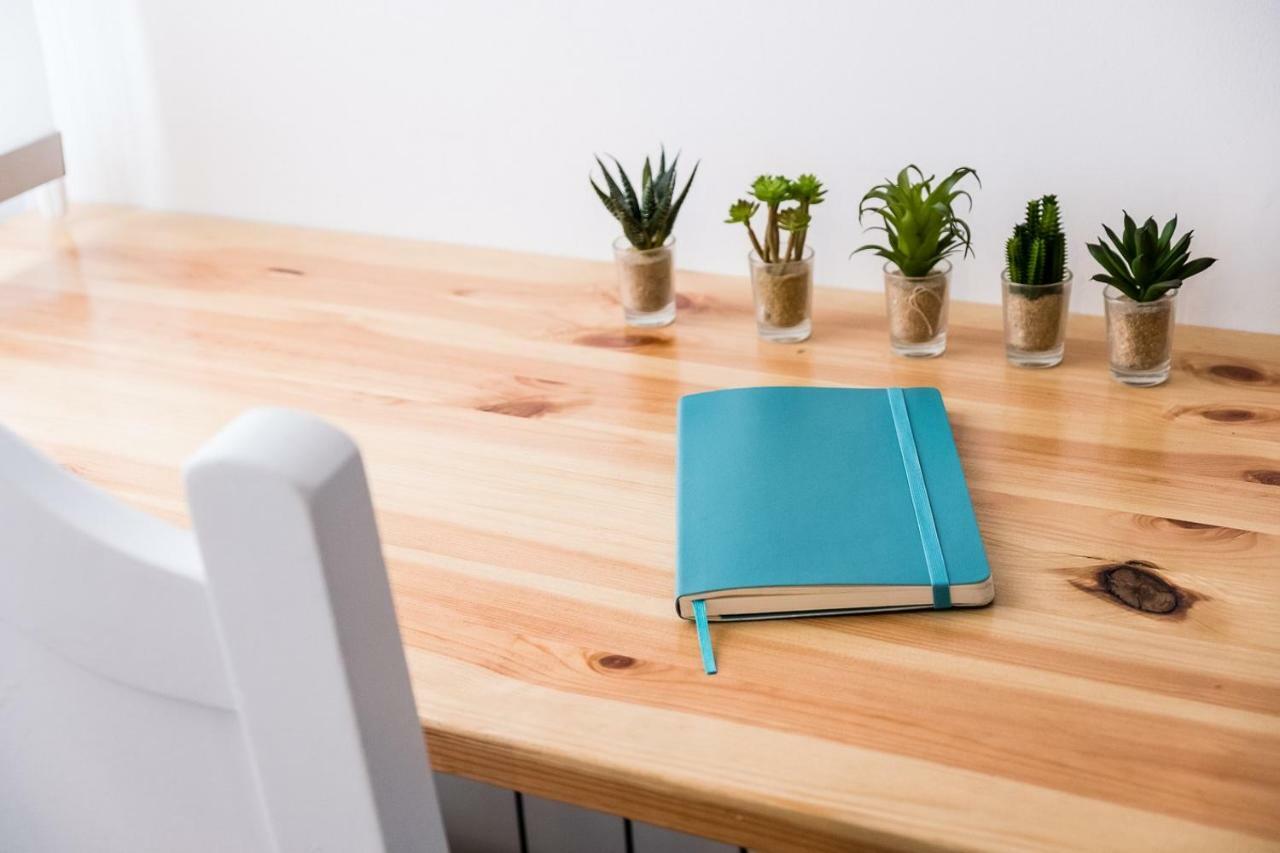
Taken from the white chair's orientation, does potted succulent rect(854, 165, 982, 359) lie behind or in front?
in front

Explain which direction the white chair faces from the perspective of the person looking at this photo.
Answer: facing away from the viewer and to the right of the viewer

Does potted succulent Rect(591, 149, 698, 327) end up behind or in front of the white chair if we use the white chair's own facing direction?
in front

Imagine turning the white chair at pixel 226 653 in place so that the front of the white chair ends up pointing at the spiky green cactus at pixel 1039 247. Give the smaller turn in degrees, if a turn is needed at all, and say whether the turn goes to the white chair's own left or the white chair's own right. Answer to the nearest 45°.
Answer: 0° — it already faces it

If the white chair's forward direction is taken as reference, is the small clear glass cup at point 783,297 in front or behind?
in front

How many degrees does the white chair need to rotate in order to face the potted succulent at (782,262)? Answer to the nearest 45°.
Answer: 0° — it already faces it

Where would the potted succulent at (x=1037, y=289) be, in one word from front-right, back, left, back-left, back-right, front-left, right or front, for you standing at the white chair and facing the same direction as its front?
front
